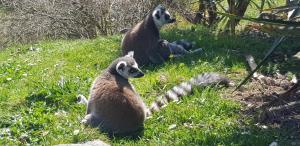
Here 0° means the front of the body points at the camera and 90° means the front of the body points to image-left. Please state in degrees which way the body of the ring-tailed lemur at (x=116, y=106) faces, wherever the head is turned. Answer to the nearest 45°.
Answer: approximately 135°

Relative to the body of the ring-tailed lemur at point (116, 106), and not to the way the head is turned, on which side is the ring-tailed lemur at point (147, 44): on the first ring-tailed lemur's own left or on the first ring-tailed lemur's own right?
on the first ring-tailed lemur's own right
